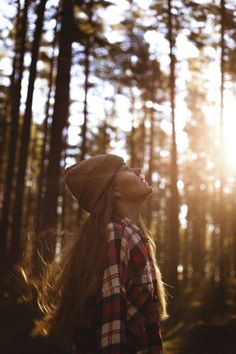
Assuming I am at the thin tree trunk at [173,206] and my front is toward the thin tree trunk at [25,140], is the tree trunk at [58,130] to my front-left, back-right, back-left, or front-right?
front-left

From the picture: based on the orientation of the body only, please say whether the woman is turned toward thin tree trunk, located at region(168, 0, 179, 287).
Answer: no

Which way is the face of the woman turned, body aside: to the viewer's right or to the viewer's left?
to the viewer's right

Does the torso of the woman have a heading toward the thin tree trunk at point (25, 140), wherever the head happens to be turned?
no

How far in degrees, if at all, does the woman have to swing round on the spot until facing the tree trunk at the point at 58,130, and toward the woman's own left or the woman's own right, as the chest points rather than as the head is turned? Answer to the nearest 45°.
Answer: approximately 90° to the woman's own left

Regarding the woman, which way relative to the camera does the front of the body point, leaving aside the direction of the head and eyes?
to the viewer's right
